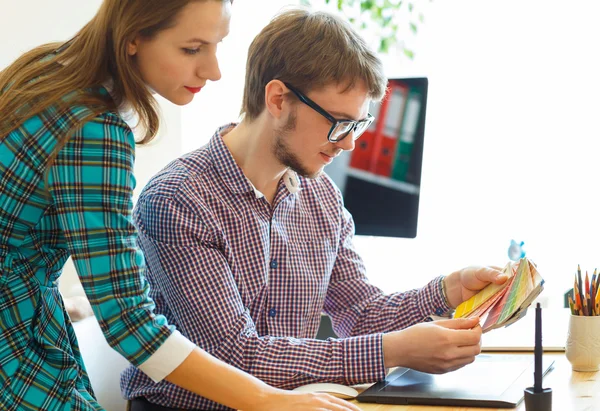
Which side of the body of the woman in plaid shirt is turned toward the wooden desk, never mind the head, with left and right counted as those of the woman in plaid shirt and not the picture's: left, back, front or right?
front

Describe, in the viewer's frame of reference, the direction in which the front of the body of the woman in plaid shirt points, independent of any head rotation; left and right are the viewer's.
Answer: facing to the right of the viewer

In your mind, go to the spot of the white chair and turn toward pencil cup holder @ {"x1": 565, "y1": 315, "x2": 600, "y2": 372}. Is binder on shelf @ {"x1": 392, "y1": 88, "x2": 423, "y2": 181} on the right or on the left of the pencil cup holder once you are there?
left

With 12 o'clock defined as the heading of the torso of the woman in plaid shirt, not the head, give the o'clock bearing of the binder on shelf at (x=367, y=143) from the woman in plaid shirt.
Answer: The binder on shelf is roughly at 10 o'clock from the woman in plaid shirt.

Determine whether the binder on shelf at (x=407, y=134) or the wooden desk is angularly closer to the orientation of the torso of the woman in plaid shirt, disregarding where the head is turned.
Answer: the wooden desk

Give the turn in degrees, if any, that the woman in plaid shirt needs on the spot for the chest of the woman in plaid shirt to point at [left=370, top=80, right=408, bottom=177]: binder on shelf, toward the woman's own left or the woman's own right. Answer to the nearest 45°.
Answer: approximately 45° to the woman's own left

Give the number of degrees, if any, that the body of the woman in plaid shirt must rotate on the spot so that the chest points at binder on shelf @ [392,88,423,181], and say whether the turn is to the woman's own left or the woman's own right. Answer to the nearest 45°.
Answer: approximately 45° to the woman's own left

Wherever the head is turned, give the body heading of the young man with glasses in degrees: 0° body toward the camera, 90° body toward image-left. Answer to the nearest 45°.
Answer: approximately 315°

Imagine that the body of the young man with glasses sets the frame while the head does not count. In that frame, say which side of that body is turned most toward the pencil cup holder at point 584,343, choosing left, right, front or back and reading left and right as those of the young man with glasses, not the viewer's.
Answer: front

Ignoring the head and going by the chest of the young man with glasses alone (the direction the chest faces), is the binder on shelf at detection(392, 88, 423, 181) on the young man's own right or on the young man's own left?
on the young man's own left

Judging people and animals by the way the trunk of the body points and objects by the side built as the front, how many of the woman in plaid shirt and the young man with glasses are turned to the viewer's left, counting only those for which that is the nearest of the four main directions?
0
